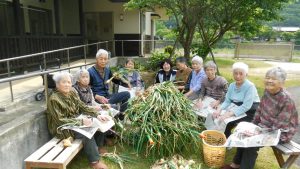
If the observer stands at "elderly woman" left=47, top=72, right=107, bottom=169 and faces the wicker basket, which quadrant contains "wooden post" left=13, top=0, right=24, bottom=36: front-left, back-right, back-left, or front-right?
back-left

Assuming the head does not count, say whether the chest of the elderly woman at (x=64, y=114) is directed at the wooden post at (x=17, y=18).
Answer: no

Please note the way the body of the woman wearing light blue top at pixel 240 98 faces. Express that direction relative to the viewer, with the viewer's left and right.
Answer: facing the viewer and to the left of the viewer

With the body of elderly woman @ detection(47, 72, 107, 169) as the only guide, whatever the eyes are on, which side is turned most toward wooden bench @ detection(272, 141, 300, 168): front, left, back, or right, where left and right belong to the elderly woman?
front

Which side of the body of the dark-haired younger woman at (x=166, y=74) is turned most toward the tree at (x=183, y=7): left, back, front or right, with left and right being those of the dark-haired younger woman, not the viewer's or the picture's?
back

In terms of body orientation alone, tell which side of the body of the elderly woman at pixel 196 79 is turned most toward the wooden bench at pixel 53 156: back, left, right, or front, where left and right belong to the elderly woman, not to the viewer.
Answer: front

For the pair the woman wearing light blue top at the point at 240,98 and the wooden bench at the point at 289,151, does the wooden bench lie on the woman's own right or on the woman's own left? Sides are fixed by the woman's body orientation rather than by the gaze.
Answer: on the woman's own left

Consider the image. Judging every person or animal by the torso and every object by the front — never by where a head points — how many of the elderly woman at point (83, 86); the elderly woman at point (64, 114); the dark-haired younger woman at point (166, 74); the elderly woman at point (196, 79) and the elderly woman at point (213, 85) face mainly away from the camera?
0

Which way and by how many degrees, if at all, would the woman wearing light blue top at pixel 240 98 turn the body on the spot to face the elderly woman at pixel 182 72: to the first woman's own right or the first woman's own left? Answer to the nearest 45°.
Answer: approximately 90° to the first woman's own right

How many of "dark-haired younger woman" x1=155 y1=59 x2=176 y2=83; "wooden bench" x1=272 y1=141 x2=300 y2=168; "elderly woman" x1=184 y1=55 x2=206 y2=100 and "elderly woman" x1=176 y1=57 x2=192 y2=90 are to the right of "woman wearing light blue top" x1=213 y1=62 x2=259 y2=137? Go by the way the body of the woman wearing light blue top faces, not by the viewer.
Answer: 3

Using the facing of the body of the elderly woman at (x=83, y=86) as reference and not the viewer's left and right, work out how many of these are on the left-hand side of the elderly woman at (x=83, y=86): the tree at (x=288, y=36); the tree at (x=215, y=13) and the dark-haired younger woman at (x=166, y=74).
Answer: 3

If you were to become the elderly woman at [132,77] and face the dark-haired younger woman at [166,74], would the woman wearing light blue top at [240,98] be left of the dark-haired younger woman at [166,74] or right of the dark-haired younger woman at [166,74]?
right

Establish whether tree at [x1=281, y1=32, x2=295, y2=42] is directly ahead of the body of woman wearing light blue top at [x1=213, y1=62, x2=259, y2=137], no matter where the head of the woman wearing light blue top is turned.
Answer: no

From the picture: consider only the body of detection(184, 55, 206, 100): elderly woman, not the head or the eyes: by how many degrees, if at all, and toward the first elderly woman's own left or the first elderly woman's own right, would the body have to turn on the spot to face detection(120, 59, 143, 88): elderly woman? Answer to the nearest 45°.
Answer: approximately 45° to the first elderly woman's own right

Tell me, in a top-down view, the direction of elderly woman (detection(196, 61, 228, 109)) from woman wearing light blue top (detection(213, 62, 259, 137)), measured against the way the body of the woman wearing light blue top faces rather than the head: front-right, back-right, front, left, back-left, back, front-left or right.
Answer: right

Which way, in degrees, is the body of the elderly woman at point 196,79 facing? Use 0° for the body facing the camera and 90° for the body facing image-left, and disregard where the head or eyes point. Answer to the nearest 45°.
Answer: approximately 45°

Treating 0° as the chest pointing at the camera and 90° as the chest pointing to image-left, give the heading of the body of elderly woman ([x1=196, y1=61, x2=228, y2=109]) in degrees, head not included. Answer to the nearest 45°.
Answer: approximately 45°

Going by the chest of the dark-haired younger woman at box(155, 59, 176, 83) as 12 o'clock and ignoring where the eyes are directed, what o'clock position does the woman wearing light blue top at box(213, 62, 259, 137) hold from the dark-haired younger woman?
The woman wearing light blue top is roughly at 11 o'clock from the dark-haired younger woman.

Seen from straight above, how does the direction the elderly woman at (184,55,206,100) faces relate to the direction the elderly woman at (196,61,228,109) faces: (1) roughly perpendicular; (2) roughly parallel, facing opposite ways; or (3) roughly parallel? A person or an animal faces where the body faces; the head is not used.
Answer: roughly parallel

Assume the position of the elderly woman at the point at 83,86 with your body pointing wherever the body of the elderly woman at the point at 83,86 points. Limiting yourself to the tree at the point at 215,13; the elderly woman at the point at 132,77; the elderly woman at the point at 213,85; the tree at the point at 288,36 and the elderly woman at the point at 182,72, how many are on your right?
0

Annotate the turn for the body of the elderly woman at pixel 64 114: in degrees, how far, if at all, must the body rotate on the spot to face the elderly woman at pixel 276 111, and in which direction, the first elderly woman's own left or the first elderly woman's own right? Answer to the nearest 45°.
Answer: approximately 45° to the first elderly woman's own left

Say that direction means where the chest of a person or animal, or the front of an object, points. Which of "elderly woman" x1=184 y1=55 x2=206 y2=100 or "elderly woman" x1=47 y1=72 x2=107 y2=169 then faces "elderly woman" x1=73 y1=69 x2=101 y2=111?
"elderly woman" x1=184 y1=55 x2=206 y2=100
